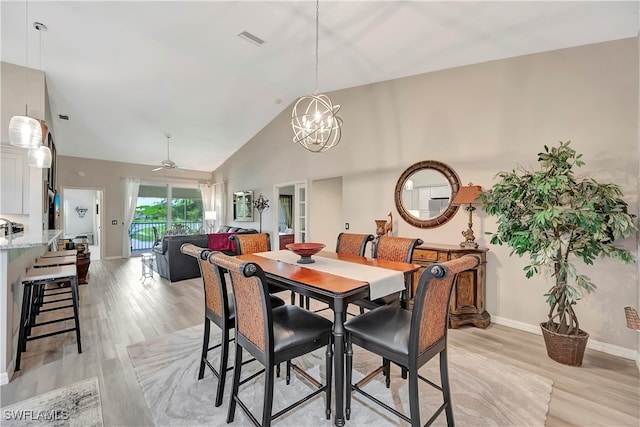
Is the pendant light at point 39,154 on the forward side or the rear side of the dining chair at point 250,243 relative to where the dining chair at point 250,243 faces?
on the rear side

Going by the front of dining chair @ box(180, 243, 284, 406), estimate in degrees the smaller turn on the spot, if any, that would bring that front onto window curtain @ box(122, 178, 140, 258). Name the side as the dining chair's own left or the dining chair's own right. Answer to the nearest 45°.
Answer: approximately 45° to the dining chair's own left

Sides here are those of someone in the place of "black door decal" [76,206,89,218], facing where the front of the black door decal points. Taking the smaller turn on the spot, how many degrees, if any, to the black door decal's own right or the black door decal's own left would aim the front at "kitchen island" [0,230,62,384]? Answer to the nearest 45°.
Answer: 0° — it already faces it

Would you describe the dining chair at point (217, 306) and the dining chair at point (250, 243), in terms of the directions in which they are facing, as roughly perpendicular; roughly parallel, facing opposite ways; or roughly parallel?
roughly perpendicular

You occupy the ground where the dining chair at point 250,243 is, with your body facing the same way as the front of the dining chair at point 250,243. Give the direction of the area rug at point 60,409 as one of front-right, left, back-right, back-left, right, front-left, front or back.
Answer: right

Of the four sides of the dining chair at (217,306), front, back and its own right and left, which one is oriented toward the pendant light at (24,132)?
left

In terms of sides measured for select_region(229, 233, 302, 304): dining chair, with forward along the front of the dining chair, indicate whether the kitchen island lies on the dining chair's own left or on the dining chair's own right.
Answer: on the dining chair's own right

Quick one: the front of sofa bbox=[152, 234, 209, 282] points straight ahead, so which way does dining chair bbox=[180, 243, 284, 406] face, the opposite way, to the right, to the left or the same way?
to the right

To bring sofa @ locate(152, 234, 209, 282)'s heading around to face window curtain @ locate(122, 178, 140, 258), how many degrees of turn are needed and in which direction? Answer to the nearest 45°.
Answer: approximately 45° to its left

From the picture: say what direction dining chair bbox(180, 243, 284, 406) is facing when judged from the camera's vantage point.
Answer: facing away from the viewer and to the right of the viewer
